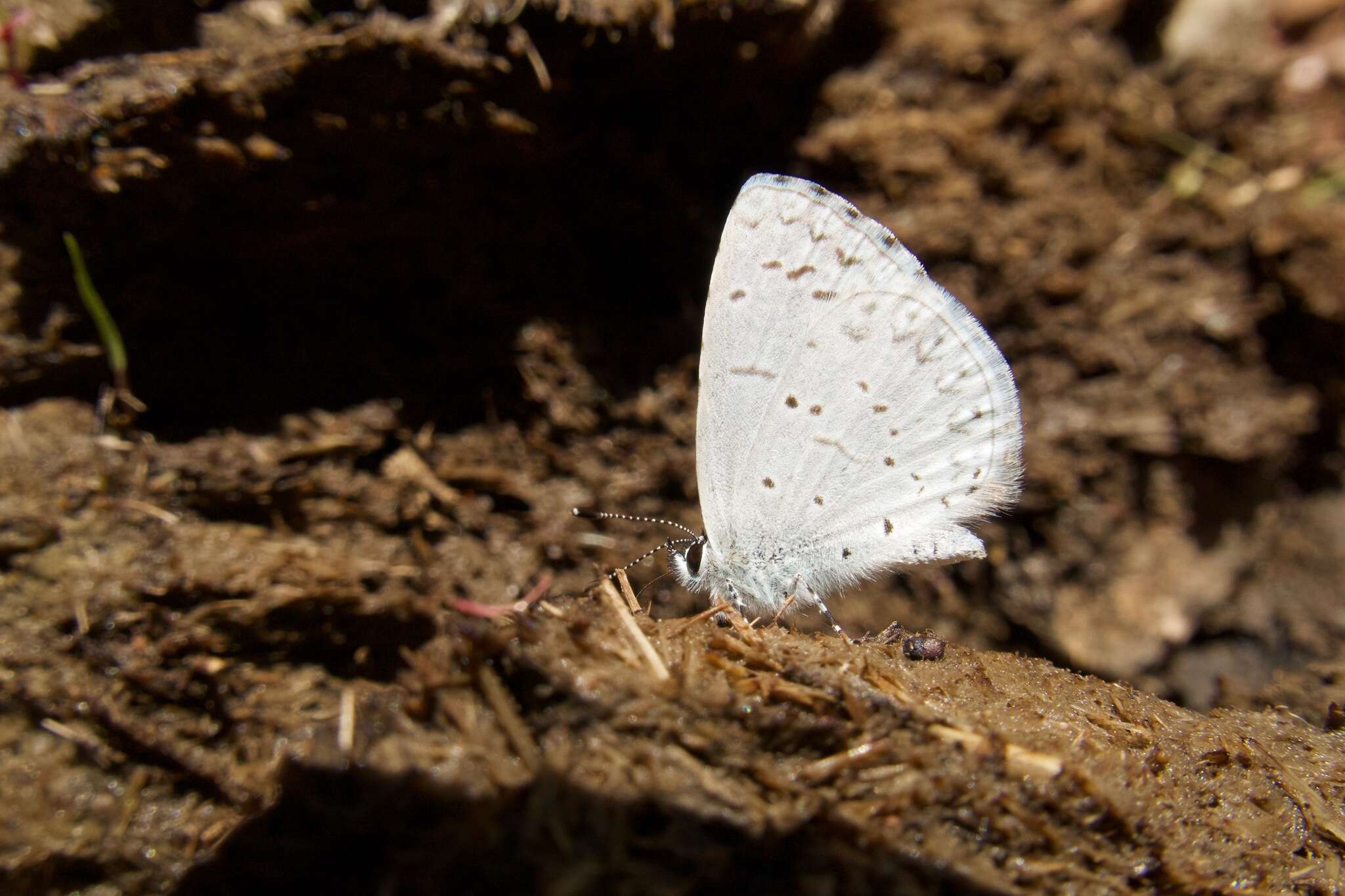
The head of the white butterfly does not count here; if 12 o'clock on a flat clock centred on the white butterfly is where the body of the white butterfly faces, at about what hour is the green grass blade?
The green grass blade is roughly at 12 o'clock from the white butterfly.

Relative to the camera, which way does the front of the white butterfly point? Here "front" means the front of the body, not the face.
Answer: to the viewer's left
